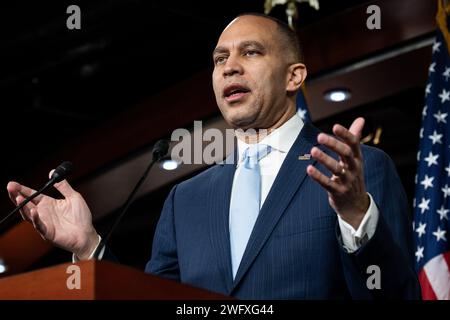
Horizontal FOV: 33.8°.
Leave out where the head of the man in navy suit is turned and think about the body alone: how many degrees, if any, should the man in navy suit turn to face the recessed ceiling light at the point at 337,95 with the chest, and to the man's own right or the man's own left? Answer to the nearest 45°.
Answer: approximately 135° to the man's own right

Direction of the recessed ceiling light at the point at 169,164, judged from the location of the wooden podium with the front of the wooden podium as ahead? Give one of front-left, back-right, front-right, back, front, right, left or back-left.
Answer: back-right

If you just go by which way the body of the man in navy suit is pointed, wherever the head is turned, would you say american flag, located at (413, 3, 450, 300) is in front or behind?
behind

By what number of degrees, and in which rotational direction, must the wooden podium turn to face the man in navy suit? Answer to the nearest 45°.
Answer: approximately 180°

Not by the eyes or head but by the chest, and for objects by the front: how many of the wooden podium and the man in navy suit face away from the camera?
0

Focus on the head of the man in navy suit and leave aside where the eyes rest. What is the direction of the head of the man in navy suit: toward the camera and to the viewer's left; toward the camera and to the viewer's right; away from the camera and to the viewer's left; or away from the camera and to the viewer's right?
toward the camera and to the viewer's left

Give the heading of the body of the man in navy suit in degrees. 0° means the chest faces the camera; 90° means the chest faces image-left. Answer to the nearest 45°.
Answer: approximately 45°
